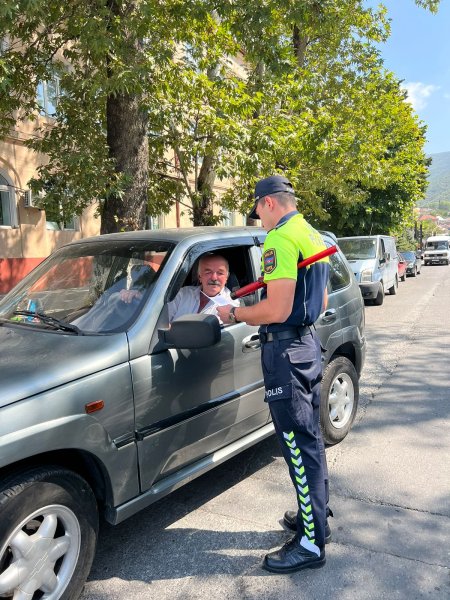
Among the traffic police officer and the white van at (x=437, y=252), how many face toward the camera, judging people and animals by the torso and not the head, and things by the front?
1

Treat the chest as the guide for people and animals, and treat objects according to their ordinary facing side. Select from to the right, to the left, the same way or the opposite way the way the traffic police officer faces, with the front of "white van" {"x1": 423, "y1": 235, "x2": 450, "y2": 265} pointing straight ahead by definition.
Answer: to the right

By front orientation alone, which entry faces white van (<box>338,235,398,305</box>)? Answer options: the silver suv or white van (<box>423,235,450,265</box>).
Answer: white van (<box>423,235,450,265</box>)

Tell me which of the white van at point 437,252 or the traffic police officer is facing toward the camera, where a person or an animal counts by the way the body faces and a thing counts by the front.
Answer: the white van

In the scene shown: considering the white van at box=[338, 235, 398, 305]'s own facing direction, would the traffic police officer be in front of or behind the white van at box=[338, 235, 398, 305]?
in front

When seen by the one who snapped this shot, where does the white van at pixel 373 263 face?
facing the viewer and to the left of the viewer

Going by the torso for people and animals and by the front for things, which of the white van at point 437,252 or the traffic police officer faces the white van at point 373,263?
the white van at point 437,252

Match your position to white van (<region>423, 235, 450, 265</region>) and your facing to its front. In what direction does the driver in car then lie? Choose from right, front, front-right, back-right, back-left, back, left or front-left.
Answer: front

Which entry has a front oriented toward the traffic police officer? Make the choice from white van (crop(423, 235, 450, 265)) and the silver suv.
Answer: the white van

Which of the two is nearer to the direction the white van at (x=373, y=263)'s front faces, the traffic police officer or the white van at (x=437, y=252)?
the traffic police officer

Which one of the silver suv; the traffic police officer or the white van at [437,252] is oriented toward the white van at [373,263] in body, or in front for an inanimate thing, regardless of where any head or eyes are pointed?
the white van at [437,252]

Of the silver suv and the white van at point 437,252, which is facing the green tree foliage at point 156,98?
the white van

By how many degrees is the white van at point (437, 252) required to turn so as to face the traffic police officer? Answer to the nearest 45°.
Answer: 0° — it already faces them

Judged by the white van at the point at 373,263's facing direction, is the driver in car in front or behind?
in front

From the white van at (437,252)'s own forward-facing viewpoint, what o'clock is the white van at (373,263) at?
the white van at (373,263) is roughly at 12 o'clock from the white van at (437,252).

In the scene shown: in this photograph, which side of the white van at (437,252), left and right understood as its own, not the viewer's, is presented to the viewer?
front

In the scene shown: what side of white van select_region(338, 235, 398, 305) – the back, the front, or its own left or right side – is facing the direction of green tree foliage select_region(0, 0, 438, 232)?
front

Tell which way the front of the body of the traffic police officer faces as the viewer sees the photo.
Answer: to the viewer's left
